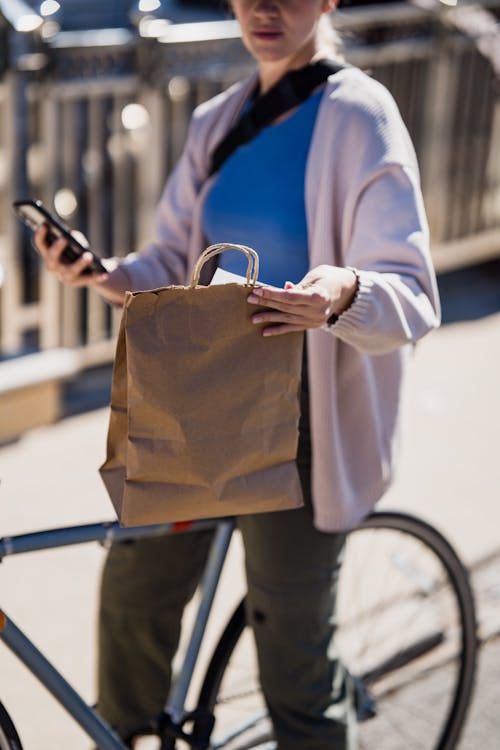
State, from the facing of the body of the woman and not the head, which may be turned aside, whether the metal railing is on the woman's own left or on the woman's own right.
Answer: on the woman's own right

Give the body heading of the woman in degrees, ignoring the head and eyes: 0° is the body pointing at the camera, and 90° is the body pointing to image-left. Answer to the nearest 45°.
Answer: approximately 45°
